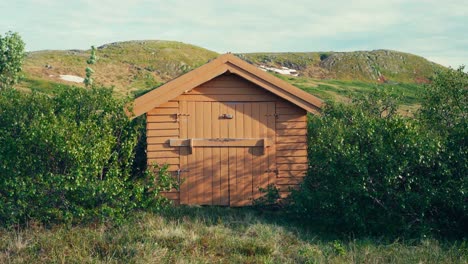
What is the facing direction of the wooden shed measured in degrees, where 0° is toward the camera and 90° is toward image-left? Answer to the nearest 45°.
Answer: approximately 0°

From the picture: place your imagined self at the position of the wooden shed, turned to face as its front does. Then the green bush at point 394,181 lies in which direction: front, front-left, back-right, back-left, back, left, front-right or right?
front-left

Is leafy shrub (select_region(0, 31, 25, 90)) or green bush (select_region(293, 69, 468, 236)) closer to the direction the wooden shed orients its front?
the green bush

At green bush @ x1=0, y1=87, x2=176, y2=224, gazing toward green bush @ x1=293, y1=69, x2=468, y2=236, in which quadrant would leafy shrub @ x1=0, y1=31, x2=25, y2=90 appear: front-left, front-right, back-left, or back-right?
back-left

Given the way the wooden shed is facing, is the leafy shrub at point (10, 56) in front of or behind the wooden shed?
behind

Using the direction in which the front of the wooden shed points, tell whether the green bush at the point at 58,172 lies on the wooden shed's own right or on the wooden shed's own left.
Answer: on the wooden shed's own right

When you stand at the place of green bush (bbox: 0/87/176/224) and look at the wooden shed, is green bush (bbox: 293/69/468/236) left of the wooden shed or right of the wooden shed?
right
